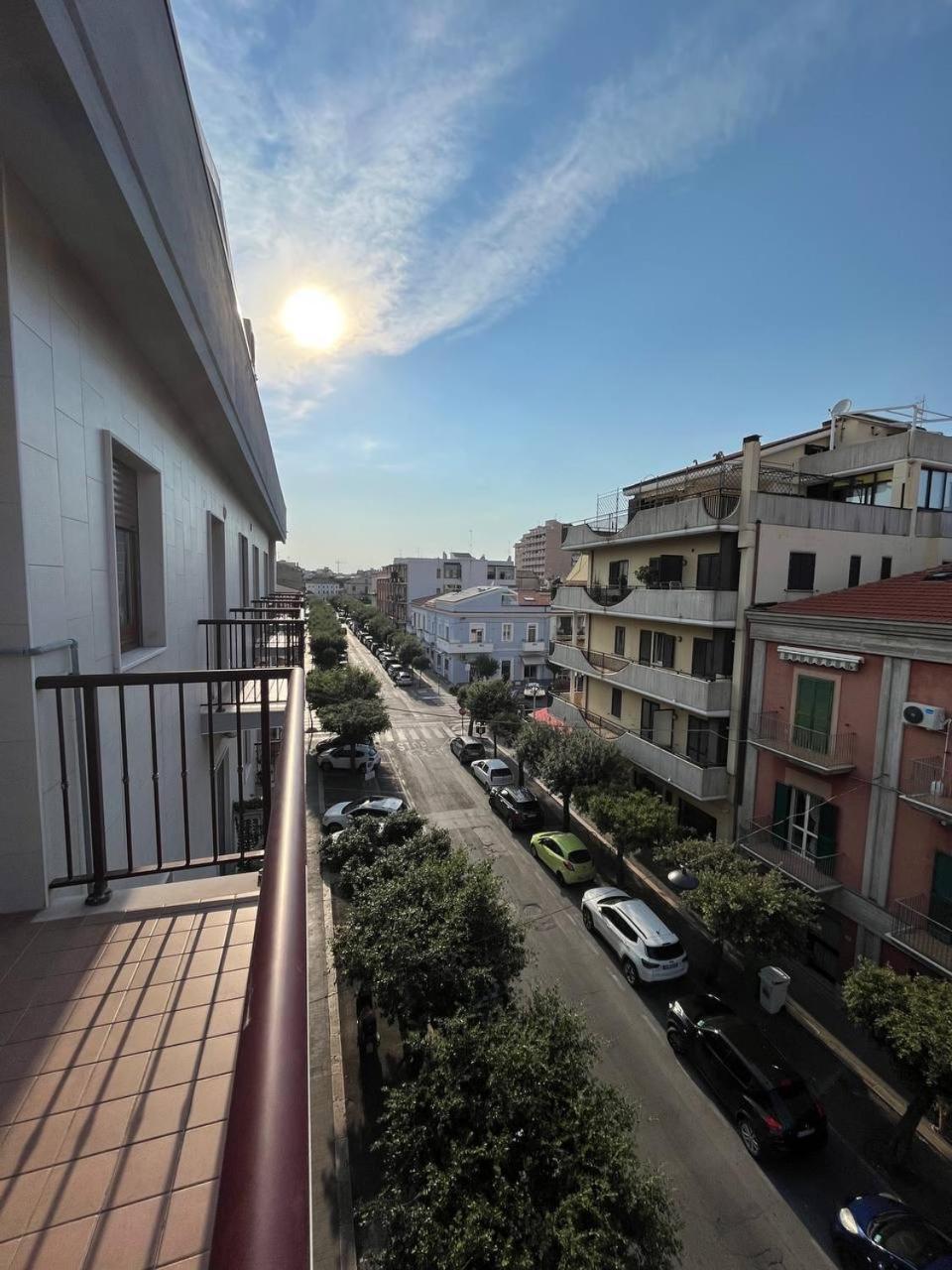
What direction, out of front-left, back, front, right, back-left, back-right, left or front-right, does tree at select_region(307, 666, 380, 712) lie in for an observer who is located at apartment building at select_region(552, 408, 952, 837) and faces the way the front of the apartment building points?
front-right

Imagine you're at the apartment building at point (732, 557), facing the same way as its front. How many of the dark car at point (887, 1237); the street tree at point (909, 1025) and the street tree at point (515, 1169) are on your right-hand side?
0

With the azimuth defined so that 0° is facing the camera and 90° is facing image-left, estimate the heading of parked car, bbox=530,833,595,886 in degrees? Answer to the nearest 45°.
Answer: approximately 135°

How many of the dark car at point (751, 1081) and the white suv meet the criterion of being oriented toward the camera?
0

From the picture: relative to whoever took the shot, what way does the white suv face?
facing away from the viewer and to the left of the viewer

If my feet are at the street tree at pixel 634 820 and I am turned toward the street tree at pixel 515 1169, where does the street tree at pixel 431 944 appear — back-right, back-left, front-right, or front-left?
front-right

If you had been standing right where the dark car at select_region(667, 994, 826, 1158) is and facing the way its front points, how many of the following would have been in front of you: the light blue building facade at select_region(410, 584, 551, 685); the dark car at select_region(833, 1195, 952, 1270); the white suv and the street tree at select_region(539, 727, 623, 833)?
3

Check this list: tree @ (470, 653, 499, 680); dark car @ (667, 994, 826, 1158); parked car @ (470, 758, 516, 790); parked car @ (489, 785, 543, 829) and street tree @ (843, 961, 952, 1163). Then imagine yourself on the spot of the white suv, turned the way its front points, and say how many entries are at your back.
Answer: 2

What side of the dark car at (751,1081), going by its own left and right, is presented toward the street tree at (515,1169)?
left

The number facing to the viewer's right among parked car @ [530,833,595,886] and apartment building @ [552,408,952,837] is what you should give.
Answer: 0

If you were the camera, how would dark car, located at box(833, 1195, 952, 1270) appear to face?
facing away from the viewer and to the left of the viewer

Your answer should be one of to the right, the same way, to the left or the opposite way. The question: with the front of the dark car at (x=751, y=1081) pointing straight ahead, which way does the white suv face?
the same way

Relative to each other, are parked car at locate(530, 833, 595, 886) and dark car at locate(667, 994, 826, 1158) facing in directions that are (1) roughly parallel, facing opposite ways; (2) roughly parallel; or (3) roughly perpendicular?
roughly parallel

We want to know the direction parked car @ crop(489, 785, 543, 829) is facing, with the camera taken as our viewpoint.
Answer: facing away from the viewer and to the left of the viewer

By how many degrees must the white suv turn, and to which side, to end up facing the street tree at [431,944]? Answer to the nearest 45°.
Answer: approximately 90° to its left

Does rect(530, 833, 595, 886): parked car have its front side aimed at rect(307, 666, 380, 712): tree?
yes

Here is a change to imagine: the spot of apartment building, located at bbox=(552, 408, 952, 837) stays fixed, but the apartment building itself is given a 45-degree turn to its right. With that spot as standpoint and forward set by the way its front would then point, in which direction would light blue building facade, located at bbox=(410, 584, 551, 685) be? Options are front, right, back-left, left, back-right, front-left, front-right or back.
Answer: front-right

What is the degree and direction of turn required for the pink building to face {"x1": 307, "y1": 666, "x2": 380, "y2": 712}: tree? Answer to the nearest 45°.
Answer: approximately 45° to its right
